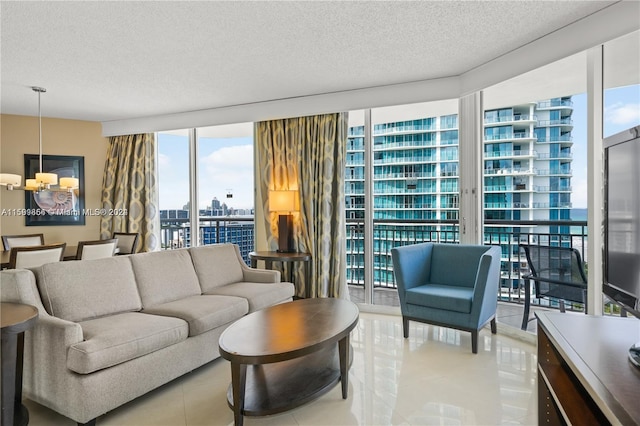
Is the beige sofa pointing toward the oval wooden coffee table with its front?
yes

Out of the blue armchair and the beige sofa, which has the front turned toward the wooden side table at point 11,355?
the blue armchair

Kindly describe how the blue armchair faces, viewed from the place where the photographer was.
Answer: facing the viewer and to the left of the viewer

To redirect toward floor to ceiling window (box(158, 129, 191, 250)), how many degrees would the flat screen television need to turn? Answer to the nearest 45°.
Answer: approximately 45° to its right

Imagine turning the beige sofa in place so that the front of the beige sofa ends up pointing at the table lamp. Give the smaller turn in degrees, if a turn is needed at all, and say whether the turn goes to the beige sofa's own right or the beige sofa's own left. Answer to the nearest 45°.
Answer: approximately 90° to the beige sofa's own left

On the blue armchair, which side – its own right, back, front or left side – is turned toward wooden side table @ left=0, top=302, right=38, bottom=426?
front

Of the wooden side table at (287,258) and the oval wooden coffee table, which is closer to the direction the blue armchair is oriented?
the oval wooden coffee table

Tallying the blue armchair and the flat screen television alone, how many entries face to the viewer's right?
0

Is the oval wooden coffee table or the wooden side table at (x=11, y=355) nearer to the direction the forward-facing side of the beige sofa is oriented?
the oval wooden coffee table

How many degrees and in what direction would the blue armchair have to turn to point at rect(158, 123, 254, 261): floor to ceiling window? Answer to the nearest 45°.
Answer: approximately 45° to its right

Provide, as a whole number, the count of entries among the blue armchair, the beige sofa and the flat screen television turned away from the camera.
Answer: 0

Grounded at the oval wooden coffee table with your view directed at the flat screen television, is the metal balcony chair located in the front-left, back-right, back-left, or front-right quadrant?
front-left

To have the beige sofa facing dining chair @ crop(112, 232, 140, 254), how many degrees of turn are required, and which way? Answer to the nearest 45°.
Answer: approximately 135° to its left

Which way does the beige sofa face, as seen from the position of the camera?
facing the viewer and to the right of the viewer

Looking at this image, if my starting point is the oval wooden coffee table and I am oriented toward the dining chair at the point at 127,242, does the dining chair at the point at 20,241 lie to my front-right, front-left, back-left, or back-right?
front-left

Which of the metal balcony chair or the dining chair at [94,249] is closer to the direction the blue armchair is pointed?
the dining chair
